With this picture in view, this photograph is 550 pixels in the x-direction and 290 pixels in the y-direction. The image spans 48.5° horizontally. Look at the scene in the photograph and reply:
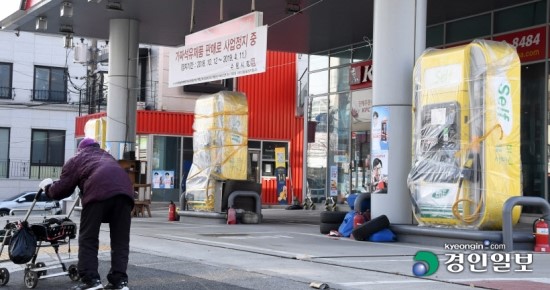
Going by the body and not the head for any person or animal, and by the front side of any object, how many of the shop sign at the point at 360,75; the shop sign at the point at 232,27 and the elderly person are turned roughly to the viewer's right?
0

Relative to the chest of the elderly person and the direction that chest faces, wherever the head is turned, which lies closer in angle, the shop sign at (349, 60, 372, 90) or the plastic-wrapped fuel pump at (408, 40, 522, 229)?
the shop sign

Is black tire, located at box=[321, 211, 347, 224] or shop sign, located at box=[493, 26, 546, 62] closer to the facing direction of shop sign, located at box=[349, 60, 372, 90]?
the black tire

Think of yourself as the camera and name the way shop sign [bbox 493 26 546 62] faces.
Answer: facing the viewer and to the left of the viewer

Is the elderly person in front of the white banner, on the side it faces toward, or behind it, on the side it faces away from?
in front

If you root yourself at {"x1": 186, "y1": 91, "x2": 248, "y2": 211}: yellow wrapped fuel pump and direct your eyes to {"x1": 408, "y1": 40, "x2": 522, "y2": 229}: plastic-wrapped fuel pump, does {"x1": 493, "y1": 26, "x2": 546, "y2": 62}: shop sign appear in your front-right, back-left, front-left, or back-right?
front-left

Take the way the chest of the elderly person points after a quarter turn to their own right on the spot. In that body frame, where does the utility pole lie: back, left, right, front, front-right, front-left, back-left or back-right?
front-left

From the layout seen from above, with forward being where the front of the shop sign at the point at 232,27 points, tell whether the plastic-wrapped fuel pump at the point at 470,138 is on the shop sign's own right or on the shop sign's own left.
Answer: on the shop sign's own left

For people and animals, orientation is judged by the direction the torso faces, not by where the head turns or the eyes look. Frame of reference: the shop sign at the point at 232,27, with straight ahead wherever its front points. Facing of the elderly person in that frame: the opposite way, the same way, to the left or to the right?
to the right

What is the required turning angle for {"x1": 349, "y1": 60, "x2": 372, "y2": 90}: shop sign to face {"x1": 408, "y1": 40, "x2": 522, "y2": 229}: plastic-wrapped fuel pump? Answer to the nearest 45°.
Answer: approximately 45° to its left

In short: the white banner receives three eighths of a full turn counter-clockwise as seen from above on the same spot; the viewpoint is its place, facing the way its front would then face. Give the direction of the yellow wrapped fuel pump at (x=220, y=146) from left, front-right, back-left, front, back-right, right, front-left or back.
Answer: left

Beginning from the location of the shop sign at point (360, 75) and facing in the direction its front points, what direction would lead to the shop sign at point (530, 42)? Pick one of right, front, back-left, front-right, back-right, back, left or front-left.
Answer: left

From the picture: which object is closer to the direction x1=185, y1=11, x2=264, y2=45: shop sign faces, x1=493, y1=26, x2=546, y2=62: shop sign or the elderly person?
the elderly person

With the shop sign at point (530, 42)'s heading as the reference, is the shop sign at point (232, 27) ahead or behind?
ahead

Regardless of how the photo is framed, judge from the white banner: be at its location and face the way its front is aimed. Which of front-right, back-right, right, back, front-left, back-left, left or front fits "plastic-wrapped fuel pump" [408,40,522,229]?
left
